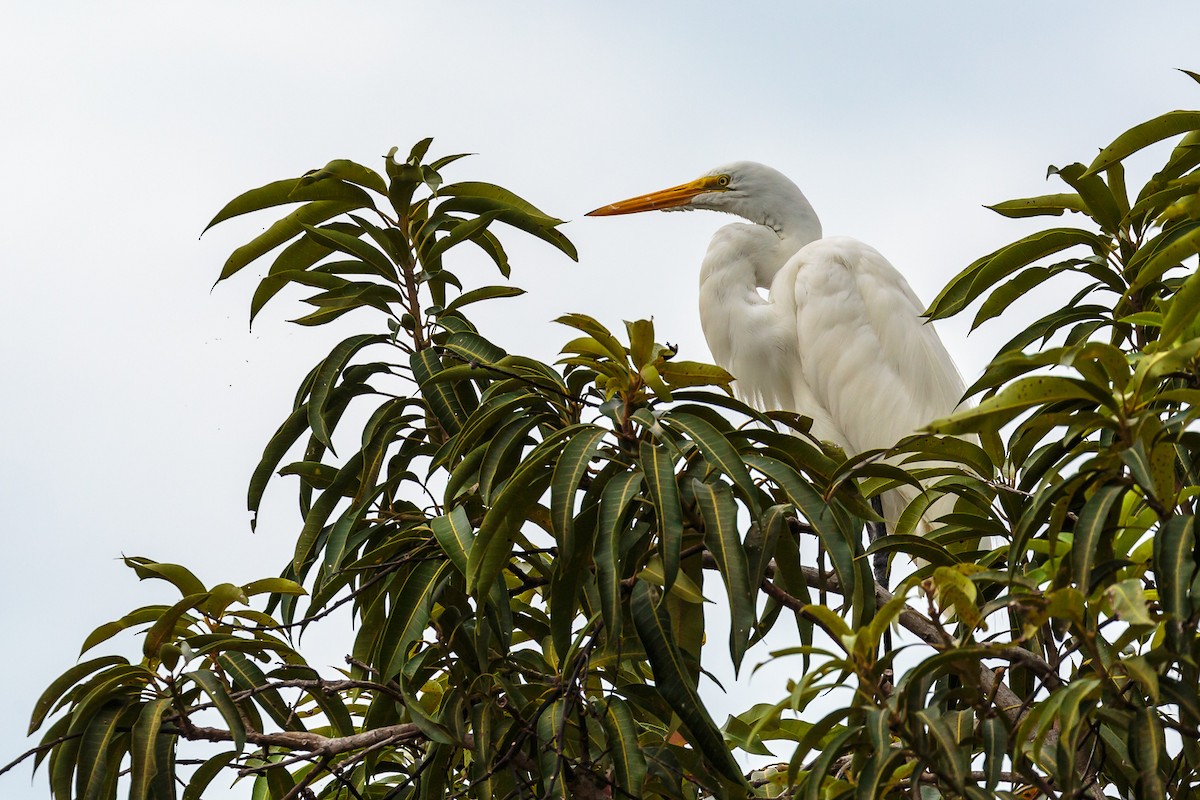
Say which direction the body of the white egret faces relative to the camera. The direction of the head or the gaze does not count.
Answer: to the viewer's left
